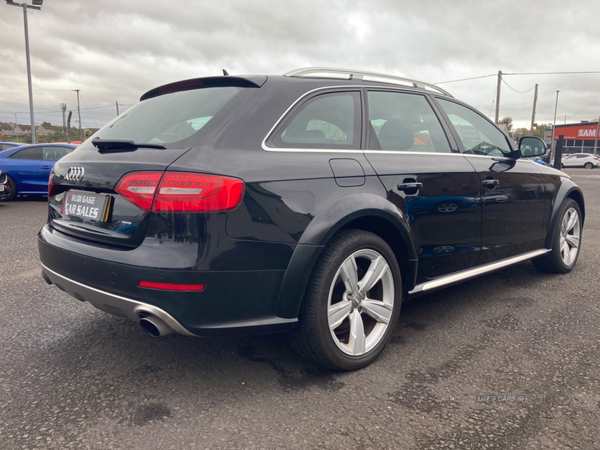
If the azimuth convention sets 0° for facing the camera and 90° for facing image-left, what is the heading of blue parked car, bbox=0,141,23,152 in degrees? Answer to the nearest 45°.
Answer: approximately 270°

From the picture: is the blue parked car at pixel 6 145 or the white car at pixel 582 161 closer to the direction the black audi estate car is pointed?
the white car

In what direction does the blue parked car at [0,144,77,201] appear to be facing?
to the viewer's right

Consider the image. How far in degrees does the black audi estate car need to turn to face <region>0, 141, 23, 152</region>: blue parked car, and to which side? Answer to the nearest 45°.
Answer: approximately 90° to its left

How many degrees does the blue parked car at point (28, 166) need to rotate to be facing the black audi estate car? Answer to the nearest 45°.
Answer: approximately 90° to its right

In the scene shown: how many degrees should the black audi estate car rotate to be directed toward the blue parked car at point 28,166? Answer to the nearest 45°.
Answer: approximately 90° to its left
